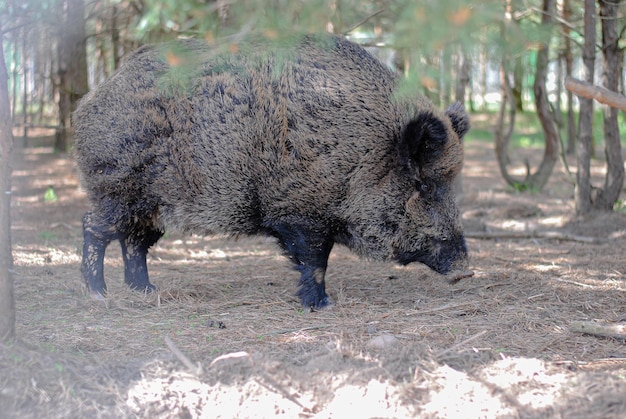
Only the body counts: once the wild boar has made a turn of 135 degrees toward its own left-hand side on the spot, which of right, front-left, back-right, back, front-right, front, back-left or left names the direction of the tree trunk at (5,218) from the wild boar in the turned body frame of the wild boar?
left

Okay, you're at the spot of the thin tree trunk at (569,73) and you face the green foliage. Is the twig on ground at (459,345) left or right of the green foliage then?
left

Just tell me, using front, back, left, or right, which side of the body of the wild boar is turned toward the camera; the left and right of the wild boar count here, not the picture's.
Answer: right

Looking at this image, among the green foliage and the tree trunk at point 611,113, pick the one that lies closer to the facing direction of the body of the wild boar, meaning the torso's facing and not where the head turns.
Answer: the tree trunk

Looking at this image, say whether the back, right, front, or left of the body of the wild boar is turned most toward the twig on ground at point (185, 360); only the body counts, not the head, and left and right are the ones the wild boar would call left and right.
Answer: right

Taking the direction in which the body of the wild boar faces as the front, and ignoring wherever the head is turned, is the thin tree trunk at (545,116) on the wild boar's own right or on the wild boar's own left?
on the wild boar's own left

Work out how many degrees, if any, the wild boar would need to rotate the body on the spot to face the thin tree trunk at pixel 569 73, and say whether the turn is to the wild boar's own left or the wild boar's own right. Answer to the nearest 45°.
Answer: approximately 45° to the wild boar's own left

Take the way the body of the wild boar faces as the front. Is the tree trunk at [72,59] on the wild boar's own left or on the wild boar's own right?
on the wild boar's own left
